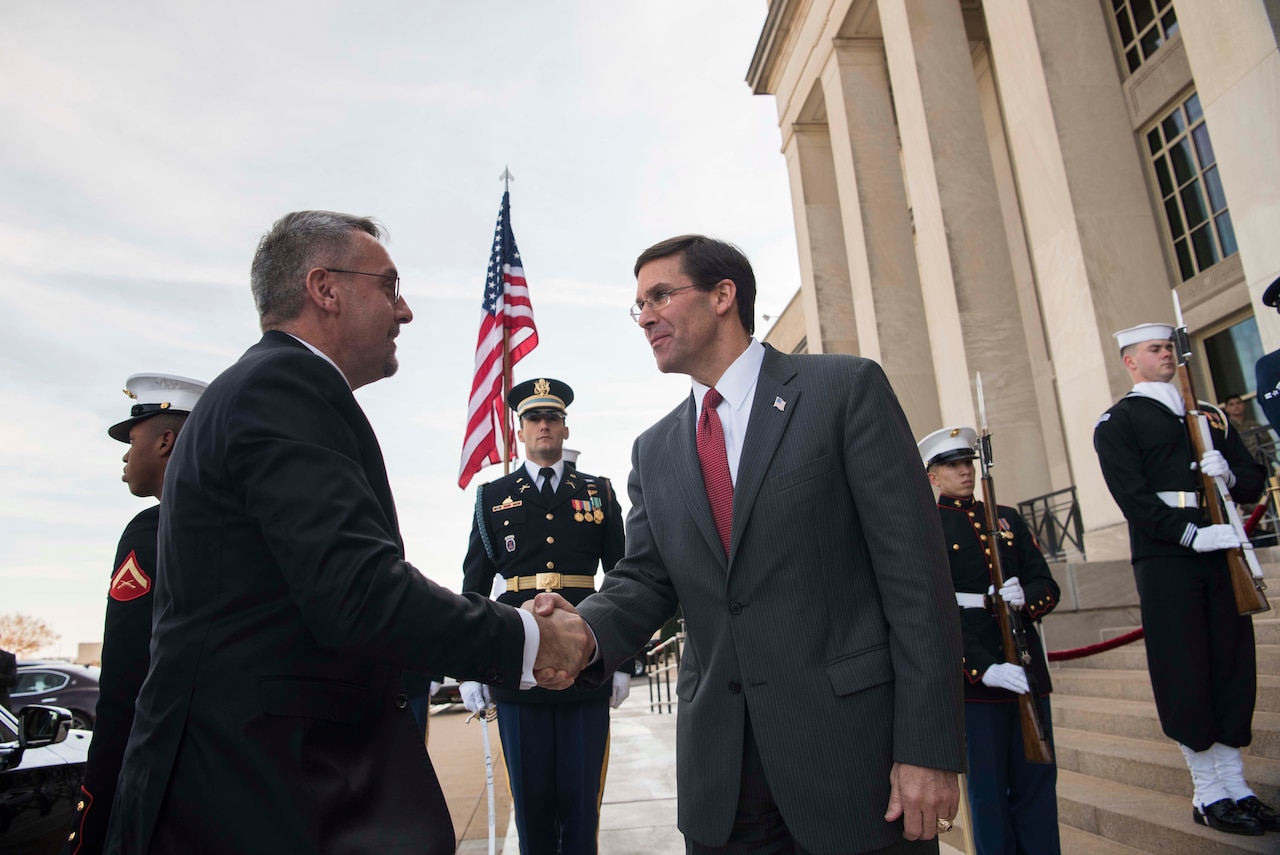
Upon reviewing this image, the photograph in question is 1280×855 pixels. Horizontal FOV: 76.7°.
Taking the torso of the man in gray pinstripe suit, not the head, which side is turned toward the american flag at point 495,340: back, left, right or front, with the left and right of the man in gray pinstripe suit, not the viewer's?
right

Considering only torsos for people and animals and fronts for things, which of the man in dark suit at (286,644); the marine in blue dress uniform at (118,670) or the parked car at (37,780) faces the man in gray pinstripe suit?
the man in dark suit

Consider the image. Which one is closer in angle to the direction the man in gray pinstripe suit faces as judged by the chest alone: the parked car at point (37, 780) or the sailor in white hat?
the parked car

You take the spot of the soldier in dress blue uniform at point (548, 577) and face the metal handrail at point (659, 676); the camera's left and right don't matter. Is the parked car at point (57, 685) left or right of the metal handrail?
left

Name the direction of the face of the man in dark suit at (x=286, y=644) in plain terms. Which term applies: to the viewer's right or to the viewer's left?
to the viewer's right

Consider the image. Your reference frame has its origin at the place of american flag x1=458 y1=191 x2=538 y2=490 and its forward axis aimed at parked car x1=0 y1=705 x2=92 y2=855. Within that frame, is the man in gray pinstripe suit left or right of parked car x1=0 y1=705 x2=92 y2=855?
left

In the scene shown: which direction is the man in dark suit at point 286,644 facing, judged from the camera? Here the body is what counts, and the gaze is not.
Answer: to the viewer's right

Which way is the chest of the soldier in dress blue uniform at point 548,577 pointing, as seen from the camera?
toward the camera

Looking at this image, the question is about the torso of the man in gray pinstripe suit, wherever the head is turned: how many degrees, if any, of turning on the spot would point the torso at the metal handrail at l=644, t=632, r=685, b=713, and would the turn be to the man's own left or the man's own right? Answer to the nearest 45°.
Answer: approximately 135° to the man's own right

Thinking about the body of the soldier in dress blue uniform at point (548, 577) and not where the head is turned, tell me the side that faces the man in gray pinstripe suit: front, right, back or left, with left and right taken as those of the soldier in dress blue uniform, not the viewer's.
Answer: front

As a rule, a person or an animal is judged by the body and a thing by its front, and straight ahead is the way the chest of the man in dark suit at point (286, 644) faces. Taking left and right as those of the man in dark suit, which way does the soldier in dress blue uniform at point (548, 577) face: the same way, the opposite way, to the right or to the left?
to the right

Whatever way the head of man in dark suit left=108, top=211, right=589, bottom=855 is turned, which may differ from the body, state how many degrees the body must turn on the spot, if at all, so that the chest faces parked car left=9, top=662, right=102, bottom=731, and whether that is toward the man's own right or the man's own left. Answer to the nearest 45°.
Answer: approximately 90° to the man's own left
